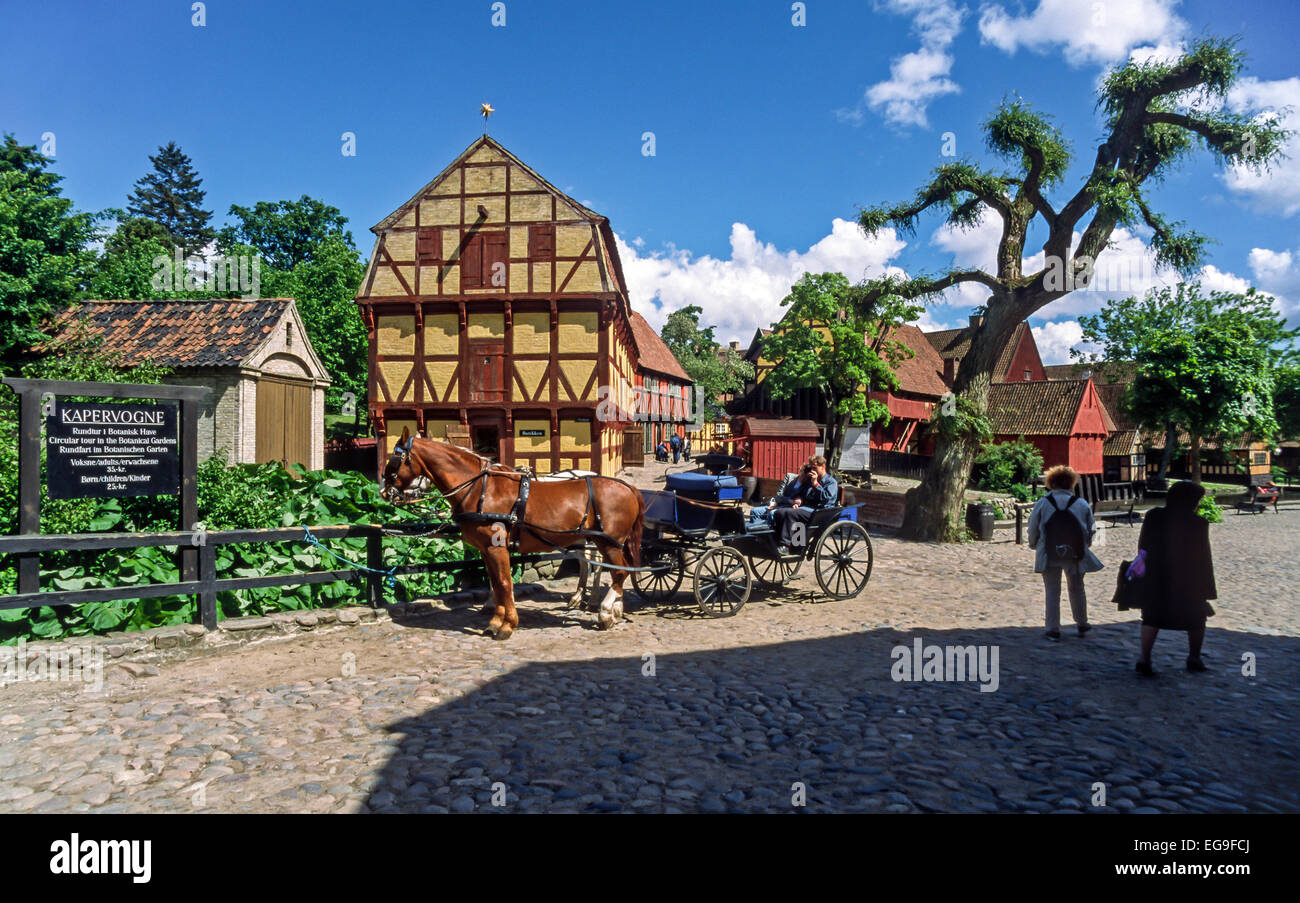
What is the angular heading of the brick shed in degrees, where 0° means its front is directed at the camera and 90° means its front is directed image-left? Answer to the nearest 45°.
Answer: approximately 315°

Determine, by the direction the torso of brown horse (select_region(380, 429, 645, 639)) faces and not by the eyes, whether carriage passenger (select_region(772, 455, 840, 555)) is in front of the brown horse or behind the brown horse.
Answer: behind

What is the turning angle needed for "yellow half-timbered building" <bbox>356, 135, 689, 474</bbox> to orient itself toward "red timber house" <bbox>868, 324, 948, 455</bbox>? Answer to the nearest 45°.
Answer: approximately 135° to its left

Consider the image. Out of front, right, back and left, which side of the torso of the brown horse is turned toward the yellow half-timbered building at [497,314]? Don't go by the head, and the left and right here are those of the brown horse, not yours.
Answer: right

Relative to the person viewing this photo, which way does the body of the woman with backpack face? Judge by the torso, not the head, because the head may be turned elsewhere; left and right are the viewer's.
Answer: facing away from the viewer

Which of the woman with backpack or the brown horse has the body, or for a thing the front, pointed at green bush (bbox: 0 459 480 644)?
the brown horse

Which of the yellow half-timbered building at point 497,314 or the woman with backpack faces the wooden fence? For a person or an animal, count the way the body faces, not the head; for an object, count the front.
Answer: the yellow half-timbered building

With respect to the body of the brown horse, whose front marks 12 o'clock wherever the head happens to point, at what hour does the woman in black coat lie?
The woman in black coat is roughly at 7 o'clock from the brown horse.

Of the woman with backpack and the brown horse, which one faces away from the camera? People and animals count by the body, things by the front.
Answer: the woman with backpack

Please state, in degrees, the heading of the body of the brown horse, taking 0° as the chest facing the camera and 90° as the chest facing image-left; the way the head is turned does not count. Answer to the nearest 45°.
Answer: approximately 90°

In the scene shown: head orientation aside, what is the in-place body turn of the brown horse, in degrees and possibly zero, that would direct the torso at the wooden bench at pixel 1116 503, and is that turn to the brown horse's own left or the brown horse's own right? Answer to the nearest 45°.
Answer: approximately 135° to the brown horse's own right

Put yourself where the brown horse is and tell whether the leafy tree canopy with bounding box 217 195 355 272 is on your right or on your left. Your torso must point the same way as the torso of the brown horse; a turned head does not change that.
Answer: on your right

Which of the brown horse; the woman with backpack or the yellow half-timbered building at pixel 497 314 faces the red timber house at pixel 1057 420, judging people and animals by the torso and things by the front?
the woman with backpack
